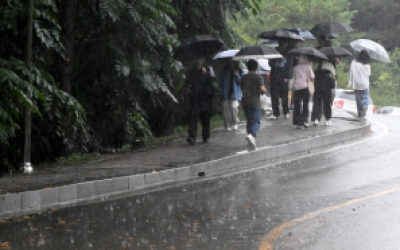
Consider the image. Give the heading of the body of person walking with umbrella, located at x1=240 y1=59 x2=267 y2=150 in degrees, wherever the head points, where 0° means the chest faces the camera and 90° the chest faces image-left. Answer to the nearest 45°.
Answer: approximately 180°

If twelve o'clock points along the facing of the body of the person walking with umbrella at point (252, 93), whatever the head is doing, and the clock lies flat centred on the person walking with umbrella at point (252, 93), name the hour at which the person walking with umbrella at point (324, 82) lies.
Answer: the person walking with umbrella at point (324, 82) is roughly at 1 o'clock from the person walking with umbrella at point (252, 93).

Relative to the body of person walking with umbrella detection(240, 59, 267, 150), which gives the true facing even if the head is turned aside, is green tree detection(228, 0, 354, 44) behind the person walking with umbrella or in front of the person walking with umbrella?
in front

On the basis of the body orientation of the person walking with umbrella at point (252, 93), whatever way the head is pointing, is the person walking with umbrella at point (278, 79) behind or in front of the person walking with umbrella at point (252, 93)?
in front

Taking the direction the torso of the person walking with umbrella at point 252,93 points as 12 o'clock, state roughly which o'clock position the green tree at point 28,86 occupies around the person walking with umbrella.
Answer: The green tree is roughly at 8 o'clock from the person walking with umbrella.

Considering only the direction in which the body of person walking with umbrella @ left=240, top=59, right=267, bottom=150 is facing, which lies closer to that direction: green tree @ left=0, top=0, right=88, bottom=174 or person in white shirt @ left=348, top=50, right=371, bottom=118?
the person in white shirt
